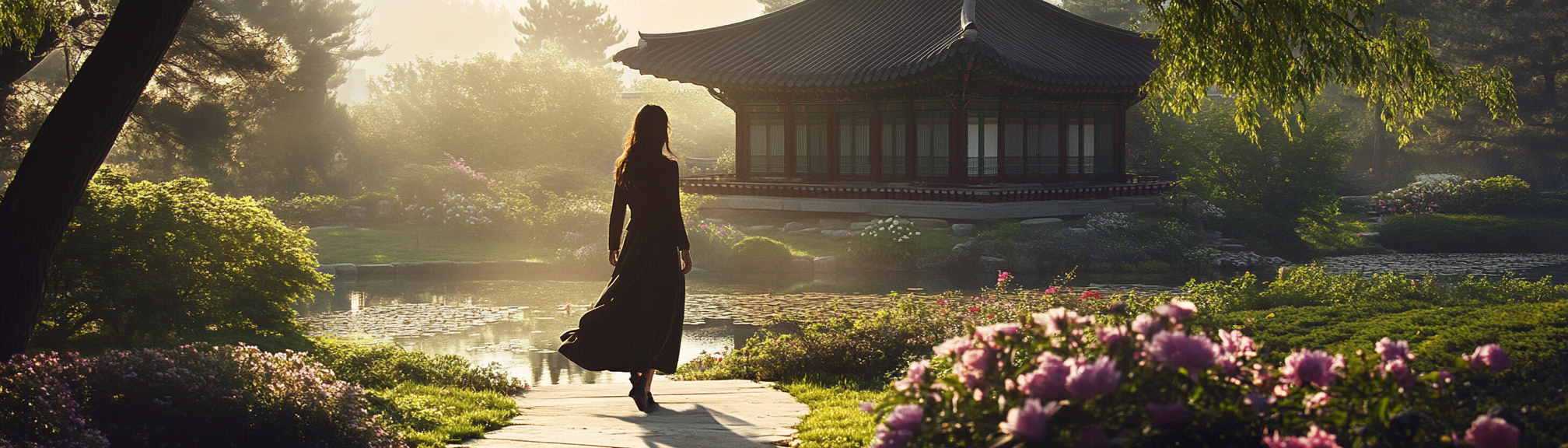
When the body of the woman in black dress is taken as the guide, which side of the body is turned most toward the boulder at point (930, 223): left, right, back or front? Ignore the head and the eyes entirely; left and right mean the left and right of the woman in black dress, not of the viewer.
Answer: front

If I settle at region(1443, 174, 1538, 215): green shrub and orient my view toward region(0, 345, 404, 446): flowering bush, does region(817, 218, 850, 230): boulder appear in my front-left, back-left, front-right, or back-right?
front-right

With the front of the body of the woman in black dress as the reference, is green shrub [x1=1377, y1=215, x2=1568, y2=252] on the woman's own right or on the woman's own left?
on the woman's own right

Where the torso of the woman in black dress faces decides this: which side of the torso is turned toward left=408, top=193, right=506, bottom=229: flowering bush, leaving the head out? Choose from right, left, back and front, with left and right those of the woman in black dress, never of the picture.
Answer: front

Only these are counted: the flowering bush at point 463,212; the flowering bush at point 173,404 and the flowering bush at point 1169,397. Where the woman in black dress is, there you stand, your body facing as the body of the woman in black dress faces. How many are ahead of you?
1

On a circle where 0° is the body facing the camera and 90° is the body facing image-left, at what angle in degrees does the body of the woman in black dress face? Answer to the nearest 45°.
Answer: approximately 180°

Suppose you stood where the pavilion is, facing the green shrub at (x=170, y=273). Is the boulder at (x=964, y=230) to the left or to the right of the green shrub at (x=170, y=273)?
left

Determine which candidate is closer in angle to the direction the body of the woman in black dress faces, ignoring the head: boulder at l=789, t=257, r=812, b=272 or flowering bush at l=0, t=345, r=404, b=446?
the boulder

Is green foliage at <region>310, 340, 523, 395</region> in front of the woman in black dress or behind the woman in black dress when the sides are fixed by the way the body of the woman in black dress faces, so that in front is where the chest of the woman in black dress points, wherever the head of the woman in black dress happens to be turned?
in front

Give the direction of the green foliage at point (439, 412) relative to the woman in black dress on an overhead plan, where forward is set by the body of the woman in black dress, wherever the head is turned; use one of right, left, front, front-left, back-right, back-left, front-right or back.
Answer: left

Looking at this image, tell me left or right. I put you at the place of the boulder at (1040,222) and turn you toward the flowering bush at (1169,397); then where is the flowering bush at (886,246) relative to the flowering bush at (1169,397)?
right

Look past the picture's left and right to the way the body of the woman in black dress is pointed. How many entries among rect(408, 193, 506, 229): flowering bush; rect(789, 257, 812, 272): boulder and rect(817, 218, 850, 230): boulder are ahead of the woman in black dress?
3

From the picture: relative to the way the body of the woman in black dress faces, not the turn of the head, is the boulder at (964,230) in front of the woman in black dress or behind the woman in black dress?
in front

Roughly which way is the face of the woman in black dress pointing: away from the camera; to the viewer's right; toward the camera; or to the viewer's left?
away from the camera

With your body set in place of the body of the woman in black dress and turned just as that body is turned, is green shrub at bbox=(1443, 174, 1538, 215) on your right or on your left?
on your right

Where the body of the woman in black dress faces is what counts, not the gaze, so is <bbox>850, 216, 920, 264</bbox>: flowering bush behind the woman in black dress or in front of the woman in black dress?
in front

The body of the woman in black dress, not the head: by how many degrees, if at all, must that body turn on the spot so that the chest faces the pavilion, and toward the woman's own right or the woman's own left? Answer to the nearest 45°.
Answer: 0° — they already face it

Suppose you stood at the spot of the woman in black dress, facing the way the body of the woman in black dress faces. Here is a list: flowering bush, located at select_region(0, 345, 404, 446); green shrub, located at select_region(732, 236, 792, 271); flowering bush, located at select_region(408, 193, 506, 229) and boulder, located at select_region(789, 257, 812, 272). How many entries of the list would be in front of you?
3

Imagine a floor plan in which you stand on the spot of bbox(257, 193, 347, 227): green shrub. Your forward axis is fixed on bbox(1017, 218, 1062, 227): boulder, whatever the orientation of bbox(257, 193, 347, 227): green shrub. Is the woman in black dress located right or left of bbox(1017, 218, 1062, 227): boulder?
right
